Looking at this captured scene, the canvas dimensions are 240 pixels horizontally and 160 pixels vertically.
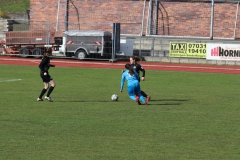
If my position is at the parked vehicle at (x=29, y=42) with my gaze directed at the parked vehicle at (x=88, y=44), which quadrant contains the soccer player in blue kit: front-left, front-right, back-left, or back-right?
front-right

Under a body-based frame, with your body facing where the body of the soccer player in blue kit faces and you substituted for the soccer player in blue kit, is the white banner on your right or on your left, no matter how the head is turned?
on your right

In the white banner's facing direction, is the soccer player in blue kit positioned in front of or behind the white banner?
in front

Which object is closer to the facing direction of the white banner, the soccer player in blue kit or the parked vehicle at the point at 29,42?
the soccer player in blue kit

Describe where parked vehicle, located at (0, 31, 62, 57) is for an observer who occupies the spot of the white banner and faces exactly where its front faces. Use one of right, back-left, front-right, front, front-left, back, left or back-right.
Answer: right

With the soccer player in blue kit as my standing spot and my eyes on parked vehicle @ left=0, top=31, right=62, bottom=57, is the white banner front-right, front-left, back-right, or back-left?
front-right

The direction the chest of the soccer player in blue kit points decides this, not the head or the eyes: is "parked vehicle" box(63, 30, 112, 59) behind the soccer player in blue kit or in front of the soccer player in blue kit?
in front

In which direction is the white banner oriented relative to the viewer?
toward the camera

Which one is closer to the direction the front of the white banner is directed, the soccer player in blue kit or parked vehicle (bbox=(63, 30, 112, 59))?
the soccer player in blue kit

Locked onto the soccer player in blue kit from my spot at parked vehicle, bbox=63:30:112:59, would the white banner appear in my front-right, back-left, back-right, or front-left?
front-left

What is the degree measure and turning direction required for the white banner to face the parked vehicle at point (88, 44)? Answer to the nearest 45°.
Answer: approximately 90° to its right
